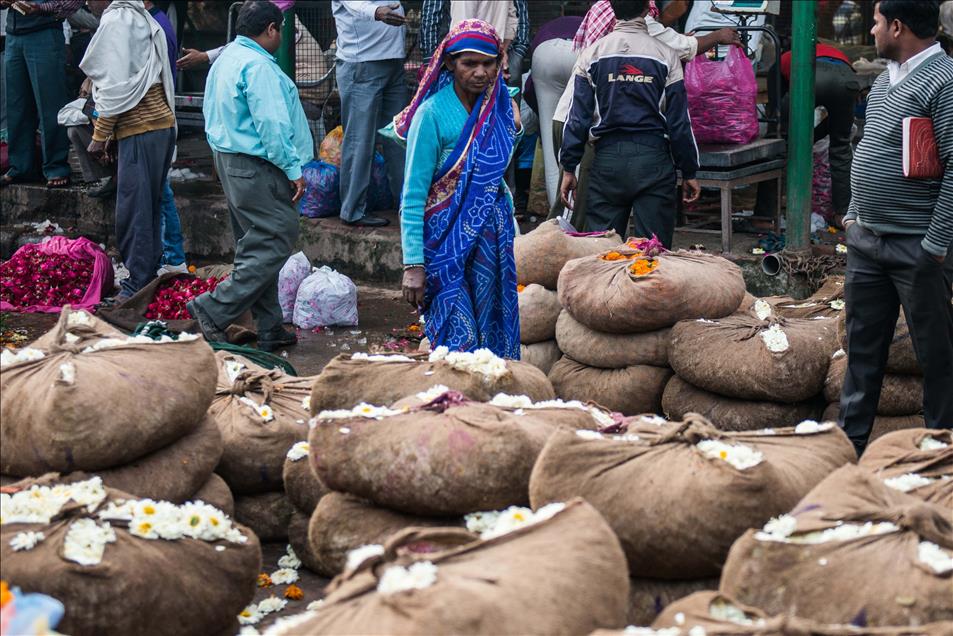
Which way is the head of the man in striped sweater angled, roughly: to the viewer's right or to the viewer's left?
to the viewer's left

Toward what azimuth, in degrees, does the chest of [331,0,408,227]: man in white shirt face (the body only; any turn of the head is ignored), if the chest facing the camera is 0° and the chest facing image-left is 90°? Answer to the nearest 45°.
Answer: approximately 315°

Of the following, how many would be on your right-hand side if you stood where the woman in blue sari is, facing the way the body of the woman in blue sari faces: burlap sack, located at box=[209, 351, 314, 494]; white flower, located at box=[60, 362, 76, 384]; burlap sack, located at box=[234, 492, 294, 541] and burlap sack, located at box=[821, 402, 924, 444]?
3

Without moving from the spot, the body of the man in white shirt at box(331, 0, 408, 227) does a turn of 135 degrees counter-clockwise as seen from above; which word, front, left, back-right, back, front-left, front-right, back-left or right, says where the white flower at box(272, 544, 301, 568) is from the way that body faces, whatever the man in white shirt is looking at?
back

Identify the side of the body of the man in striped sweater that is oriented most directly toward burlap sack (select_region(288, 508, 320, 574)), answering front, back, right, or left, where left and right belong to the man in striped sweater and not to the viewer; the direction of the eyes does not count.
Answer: front

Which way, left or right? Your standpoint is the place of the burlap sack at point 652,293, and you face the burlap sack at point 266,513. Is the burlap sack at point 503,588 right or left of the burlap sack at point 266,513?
left

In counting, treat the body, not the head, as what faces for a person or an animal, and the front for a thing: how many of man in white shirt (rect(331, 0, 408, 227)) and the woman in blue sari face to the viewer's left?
0

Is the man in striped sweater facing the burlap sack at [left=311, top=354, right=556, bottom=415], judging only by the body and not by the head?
yes

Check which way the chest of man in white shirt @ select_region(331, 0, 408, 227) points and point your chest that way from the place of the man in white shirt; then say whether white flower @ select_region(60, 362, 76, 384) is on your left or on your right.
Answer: on your right

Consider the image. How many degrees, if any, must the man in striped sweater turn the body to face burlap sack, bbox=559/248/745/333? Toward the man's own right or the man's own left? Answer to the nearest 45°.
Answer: approximately 90° to the man's own right

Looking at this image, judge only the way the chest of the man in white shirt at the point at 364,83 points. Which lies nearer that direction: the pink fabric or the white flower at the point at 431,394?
the white flower

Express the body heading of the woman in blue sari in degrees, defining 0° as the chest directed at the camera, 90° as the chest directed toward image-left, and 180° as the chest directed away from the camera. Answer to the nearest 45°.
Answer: approximately 315°

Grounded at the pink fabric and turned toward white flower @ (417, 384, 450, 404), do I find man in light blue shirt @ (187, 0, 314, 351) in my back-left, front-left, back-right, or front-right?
front-left

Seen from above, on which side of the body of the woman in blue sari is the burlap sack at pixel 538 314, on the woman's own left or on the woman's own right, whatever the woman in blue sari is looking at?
on the woman's own left

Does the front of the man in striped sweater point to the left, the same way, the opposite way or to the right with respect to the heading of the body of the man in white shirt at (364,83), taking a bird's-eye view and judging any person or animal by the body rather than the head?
to the right
